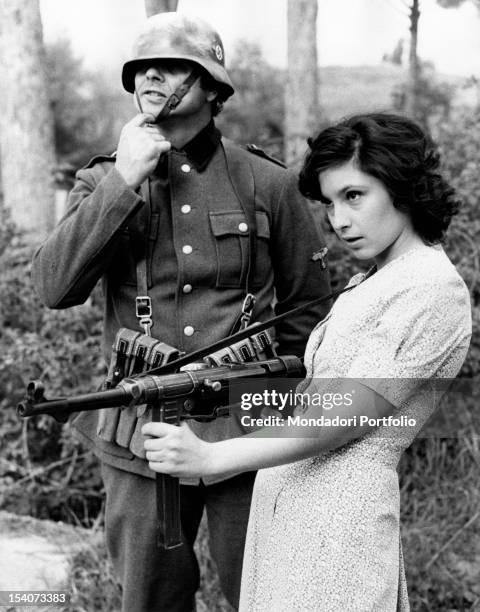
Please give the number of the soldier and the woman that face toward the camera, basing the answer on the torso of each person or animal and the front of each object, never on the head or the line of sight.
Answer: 1

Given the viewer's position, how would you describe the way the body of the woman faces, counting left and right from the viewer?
facing to the left of the viewer

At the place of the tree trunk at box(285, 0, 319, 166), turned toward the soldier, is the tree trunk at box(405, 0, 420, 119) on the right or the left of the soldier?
left

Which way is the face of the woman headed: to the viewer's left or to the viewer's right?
to the viewer's left

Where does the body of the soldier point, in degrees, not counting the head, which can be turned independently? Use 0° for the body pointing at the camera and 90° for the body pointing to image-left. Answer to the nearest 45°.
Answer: approximately 0°

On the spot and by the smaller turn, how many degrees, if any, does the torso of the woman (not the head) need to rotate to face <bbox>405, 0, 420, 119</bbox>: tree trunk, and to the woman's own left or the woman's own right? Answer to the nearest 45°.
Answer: approximately 90° to the woman's own right

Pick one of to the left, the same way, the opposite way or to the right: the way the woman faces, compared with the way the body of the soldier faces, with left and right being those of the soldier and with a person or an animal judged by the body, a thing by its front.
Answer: to the right

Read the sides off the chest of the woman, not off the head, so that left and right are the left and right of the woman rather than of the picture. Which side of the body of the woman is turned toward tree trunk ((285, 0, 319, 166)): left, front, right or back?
right

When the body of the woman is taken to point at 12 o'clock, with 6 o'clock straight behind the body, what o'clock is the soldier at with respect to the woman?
The soldier is roughly at 2 o'clock from the woman.

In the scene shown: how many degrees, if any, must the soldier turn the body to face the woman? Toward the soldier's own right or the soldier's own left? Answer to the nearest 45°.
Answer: approximately 45° to the soldier's own left

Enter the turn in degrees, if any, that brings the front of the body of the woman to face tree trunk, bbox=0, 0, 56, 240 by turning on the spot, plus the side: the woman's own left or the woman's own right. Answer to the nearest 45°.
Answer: approximately 45° to the woman's own right
